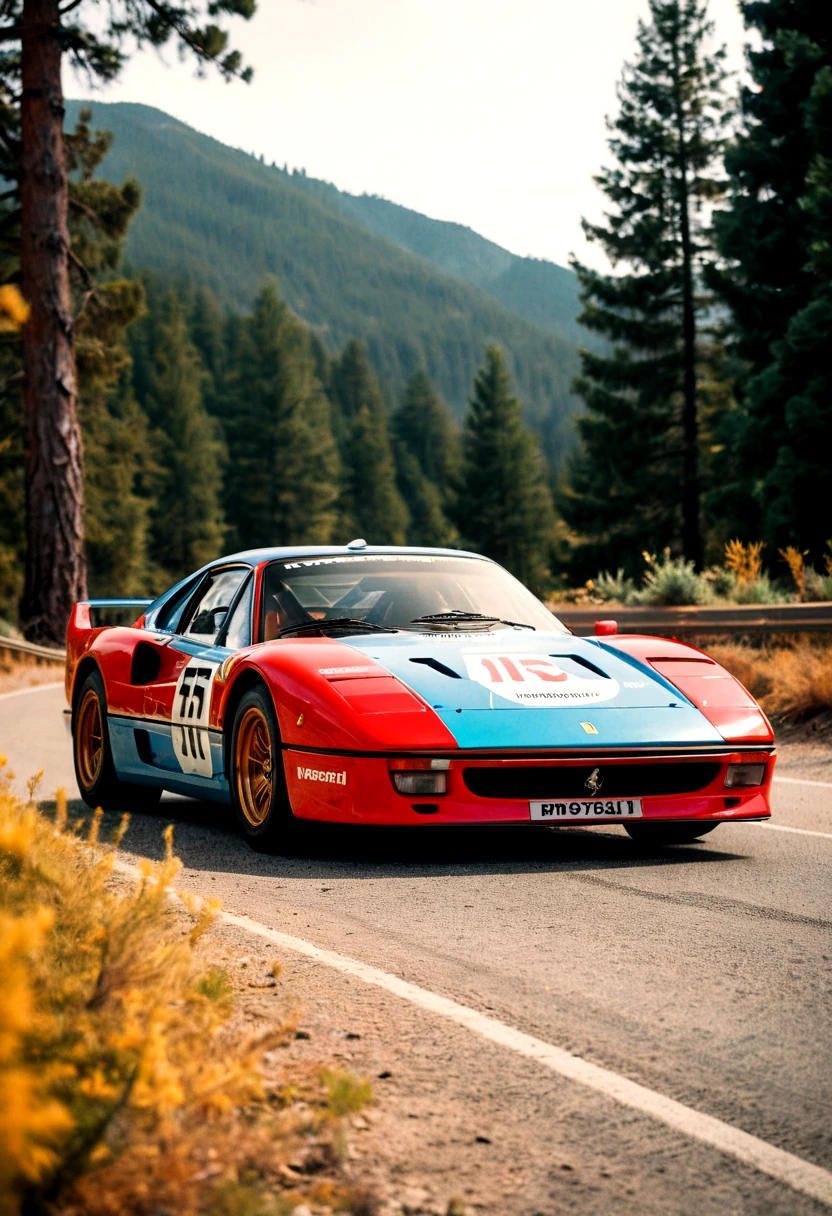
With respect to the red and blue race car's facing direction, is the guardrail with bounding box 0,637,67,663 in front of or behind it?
behind

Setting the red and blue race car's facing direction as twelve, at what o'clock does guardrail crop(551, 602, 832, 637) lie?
The guardrail is roughly at 8 o'clock from the red and blue race car.

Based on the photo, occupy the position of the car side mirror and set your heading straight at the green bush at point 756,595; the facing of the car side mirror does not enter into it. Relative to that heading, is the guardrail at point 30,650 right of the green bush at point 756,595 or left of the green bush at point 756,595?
left

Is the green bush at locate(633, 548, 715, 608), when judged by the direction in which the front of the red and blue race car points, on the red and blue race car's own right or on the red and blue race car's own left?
on the red and blue race car's own left

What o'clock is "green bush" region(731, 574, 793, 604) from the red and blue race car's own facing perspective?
The green bush is roughly at 8 o'clock from the red and blue race car.

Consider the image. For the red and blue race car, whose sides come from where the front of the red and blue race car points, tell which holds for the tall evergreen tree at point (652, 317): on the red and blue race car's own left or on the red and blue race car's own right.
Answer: on the red and blue race car's own left

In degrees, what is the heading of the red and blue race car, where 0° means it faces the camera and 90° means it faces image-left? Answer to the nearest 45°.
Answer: approximately 315°

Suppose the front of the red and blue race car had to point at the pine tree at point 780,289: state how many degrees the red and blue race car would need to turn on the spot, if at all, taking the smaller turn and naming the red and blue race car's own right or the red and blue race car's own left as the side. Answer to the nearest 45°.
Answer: approximately 135° to the red and blue race car's own left
